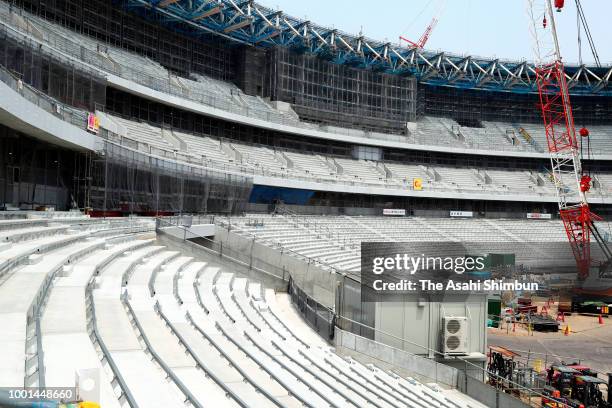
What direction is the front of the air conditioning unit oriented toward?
toward the camera
